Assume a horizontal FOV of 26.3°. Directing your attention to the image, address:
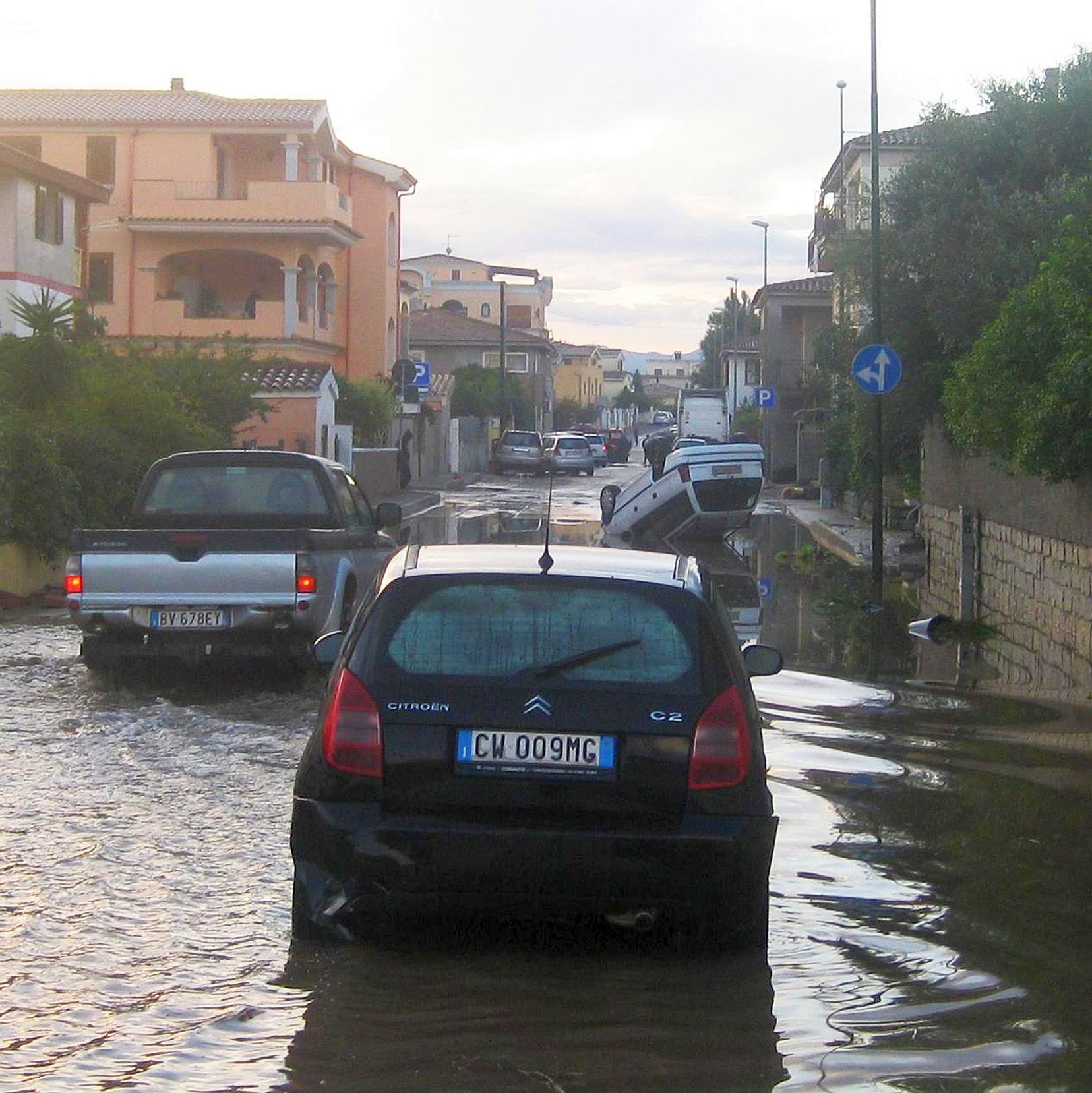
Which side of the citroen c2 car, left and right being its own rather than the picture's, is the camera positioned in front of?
back

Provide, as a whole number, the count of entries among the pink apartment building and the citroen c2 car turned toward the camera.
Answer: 1

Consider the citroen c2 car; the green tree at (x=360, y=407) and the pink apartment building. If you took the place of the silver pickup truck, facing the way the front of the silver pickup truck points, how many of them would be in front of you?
2

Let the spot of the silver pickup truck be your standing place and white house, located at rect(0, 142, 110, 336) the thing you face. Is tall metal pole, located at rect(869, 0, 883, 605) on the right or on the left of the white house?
right

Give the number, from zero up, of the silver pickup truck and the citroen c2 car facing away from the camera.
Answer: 2

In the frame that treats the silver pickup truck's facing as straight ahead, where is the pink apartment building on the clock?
The pink apartment building is roughly at 12 o'clock from the silver pickup truck.

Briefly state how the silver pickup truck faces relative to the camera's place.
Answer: facing away from the viewer

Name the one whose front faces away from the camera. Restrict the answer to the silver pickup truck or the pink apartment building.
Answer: the silver pickup truck

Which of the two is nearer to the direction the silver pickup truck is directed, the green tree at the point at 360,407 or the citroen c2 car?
the green tree

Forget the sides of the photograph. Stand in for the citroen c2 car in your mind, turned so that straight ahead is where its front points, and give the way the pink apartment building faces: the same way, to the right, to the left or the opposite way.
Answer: the opposite way

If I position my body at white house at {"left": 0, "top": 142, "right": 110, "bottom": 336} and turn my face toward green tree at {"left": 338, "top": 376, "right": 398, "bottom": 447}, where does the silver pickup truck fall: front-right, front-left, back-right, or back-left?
back-right

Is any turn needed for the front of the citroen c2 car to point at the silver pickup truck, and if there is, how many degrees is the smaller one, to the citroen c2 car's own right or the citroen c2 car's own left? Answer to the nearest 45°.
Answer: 0° — it already faces it

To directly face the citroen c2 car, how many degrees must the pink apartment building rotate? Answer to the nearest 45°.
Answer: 0° — it already faces it

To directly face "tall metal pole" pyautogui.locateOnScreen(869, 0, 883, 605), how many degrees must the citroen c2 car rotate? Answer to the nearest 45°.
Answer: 0° — it already faces it
